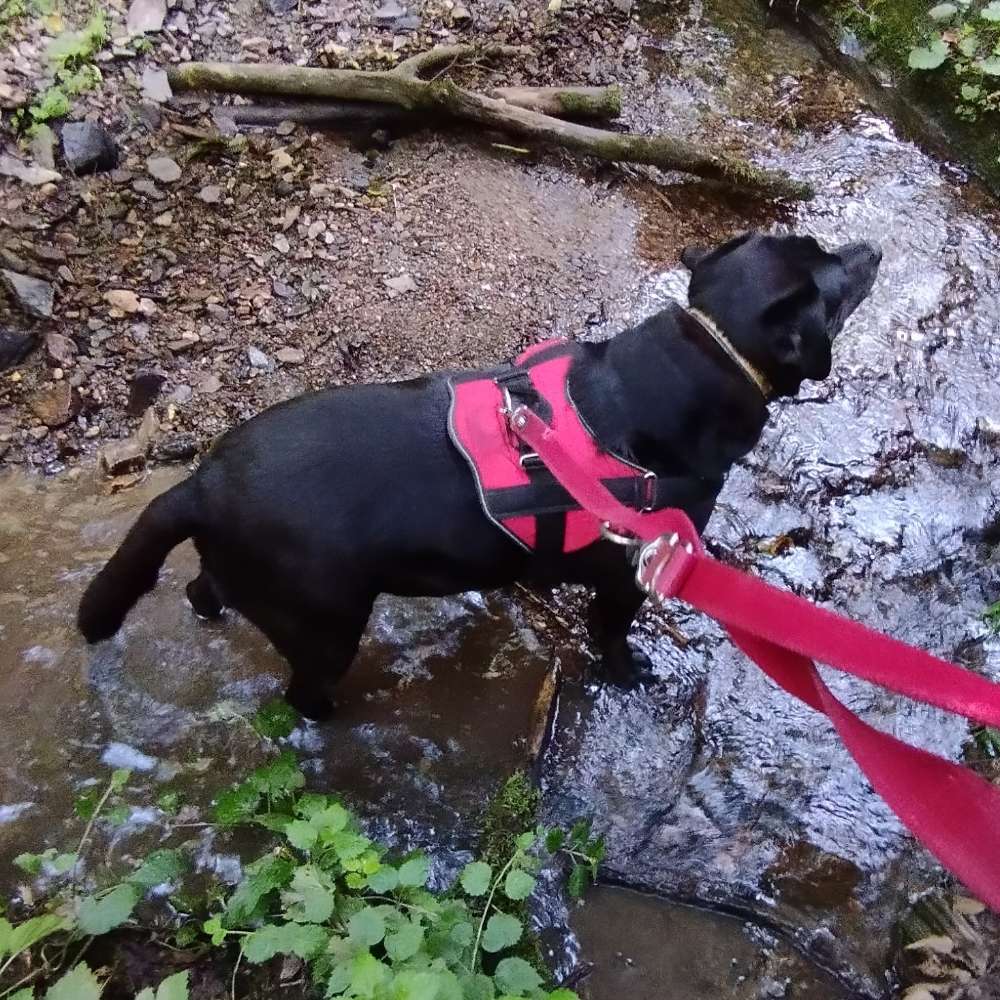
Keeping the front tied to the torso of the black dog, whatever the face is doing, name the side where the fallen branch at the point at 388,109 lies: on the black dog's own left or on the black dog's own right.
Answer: on the black dog's own left

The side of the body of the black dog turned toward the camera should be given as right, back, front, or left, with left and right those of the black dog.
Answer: right

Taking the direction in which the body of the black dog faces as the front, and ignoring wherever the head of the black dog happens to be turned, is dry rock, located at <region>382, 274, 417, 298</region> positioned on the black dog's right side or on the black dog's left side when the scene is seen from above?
on the black dog's left side

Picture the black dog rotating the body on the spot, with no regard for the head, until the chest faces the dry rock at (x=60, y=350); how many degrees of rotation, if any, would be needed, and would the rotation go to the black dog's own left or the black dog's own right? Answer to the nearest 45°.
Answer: approximately 135° to the black dog's own left

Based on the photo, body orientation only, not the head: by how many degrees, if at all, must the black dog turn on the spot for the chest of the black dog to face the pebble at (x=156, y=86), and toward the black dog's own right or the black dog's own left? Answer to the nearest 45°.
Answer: approximately 135° to the black dog's own left

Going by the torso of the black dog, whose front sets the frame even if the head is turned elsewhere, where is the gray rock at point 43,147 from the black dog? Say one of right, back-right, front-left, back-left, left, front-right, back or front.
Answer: back-left

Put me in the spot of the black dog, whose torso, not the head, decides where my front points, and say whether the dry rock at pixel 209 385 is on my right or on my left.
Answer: on my left
